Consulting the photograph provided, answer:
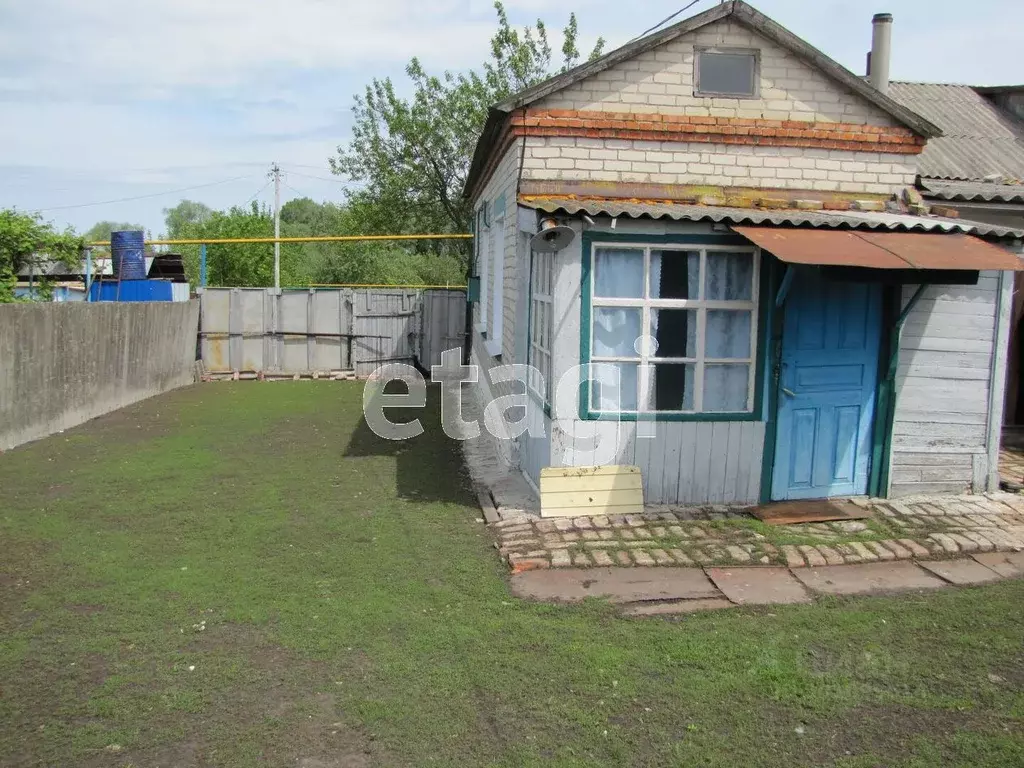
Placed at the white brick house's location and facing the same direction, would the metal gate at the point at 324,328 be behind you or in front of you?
behind

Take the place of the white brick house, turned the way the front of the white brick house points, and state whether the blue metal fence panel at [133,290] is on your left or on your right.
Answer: on your right

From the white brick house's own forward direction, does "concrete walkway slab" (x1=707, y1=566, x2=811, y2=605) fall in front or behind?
in front

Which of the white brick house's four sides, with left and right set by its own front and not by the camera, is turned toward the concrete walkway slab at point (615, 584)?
front

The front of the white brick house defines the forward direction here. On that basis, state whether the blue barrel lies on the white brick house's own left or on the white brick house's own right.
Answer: on the white brick house's own right

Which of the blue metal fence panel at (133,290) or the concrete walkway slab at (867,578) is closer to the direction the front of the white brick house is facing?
the concrete walkway slab

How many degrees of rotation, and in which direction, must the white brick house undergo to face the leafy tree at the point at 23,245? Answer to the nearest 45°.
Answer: approximately 90° to its right

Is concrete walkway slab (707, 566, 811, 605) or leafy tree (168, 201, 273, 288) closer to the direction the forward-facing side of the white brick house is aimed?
the concrete walkway slab

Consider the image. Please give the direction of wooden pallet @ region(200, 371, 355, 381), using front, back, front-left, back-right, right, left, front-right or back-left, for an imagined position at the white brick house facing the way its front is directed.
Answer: back-right

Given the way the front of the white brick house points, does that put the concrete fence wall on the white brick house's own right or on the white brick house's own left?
on the white brick house's own right

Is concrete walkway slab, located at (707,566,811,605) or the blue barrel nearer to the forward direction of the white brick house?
the concrete walkway slab

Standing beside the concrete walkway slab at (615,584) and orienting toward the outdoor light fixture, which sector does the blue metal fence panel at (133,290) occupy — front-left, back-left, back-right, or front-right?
front-left

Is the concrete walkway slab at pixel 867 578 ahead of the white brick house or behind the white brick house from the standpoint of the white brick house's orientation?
ahead

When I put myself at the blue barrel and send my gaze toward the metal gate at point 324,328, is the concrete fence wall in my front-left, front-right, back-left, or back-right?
front-right

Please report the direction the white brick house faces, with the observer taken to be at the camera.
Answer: facing the viewer
